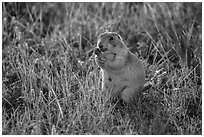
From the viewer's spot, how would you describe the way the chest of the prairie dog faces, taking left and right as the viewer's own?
facing the viewer and to the left of the viewer
